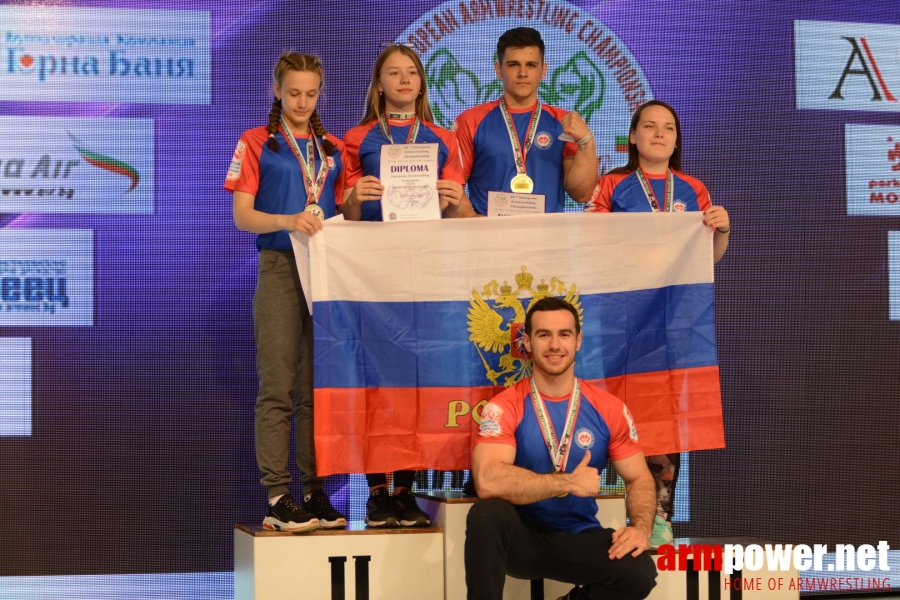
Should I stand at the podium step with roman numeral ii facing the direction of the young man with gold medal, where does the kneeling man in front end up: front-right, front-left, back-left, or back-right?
front-right

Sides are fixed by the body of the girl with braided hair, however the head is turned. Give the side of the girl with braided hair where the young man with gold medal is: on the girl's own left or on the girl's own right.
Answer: on the girl's own left

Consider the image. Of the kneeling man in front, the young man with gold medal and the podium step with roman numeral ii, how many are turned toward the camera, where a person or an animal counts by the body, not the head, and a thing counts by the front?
3

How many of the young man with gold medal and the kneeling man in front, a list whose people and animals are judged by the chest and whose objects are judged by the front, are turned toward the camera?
2

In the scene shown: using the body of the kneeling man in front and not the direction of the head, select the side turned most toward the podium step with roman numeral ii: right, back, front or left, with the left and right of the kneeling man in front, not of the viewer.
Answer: right

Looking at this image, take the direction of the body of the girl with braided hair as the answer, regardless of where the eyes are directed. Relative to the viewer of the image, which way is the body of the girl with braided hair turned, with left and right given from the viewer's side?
facing the viewer and to the right of the viewer

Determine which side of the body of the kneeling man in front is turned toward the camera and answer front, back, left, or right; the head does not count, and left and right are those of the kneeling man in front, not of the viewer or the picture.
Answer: front

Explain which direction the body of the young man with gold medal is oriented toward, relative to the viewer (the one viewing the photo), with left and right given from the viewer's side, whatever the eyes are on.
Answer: facing the viewer

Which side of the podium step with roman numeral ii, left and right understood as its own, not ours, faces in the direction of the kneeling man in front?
left
